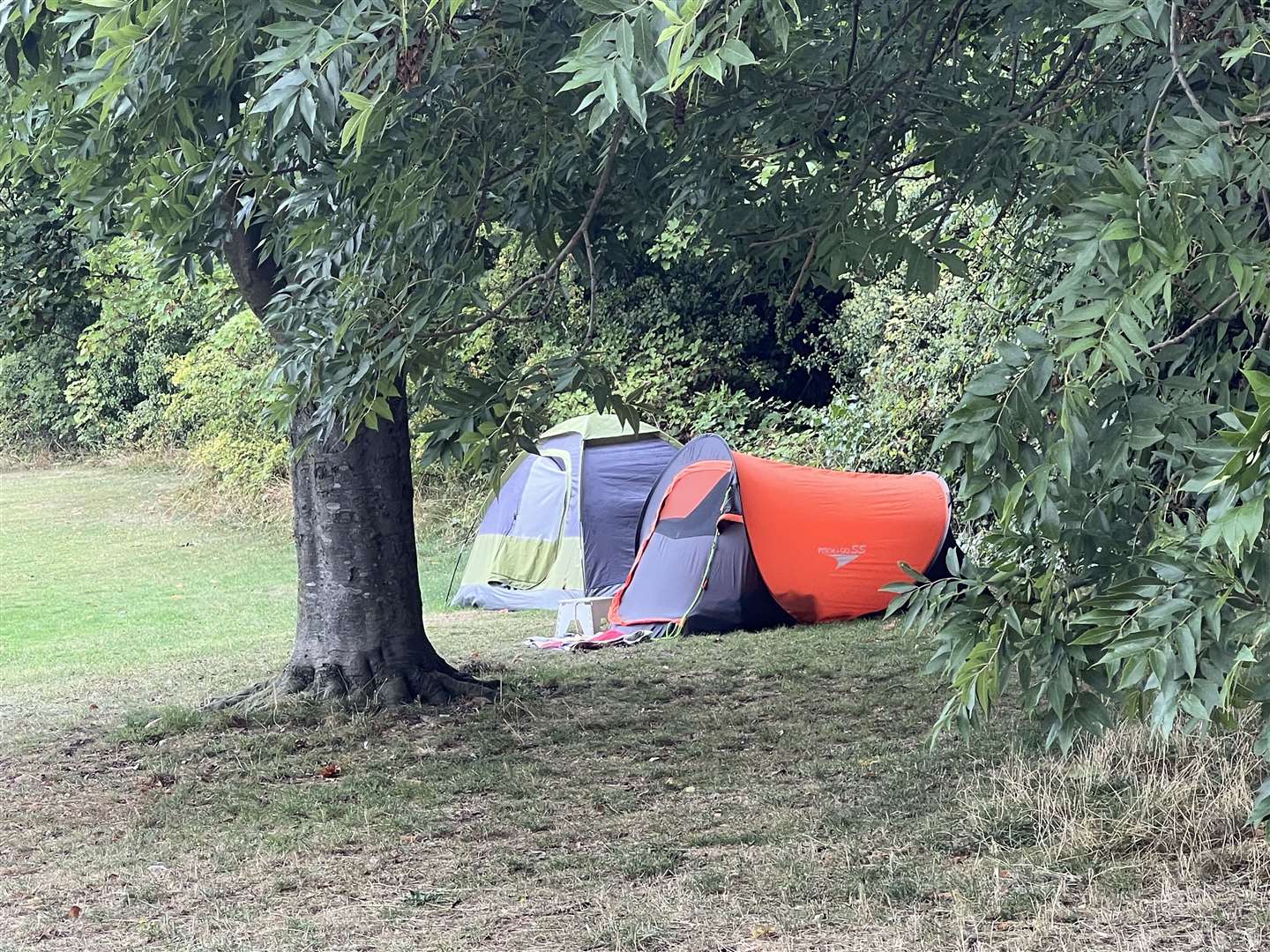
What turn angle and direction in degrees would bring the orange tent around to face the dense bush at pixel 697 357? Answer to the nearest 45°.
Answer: approximately 135° to its right

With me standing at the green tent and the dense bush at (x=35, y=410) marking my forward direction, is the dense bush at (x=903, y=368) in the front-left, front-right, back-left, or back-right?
back-right

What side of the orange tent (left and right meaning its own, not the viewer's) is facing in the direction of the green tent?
right

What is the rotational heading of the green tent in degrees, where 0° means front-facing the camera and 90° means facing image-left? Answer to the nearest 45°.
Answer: approximately 45°

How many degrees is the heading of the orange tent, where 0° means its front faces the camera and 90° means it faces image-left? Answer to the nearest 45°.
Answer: approximately 45°

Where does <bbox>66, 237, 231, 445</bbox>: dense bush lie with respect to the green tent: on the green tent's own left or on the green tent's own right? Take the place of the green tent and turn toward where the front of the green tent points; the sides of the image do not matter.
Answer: on the green tent's own right

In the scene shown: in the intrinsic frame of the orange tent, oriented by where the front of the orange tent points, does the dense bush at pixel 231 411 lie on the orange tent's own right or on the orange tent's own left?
on the orange tent's own right
